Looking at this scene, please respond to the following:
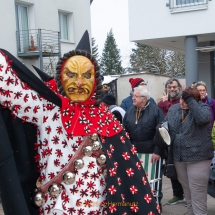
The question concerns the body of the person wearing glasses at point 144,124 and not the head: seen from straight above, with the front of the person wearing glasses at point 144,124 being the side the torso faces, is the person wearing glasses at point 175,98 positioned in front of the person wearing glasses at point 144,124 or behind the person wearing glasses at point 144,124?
behind

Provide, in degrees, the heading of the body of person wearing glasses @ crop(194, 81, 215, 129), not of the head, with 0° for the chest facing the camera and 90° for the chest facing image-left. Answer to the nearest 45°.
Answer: approximately 45°

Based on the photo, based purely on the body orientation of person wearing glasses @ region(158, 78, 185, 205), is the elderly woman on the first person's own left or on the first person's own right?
on the first person's own left

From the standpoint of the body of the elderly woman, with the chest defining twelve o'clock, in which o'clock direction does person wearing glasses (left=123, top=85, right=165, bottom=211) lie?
The person wearing glasses is roughly at 3 o'clock from the elderly woman.

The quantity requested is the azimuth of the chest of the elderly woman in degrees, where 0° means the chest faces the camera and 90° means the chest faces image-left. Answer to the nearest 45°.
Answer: approximately 45°
